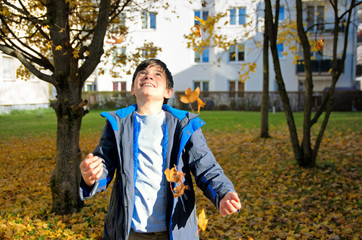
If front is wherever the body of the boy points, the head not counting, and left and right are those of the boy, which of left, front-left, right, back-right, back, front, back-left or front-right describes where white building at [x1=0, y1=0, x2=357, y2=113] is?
back

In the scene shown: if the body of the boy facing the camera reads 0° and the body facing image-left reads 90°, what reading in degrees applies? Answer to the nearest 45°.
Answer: approximately 0°

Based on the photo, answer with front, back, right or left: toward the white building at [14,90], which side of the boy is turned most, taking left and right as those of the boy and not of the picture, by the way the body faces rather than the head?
back

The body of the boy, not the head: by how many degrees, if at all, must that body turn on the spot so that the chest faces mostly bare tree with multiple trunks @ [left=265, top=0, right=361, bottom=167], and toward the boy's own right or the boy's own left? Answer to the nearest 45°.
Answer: approximately 135° to the boy's own left
